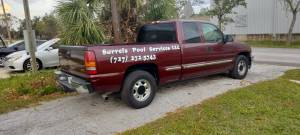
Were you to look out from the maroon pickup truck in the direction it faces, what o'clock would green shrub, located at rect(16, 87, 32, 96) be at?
The green shrub is roughly at 8 o'clock from the maroon pickup truck.

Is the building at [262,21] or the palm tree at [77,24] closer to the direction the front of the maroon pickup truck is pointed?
the building

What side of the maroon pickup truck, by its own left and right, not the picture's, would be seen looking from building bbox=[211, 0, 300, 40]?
front

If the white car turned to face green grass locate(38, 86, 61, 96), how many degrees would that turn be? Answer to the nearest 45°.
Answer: approximately 45° to its left

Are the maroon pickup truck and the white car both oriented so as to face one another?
no

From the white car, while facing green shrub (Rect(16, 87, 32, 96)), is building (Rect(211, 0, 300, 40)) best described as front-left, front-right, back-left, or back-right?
back-left

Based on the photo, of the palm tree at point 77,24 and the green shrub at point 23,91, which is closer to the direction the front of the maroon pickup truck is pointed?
the palm tree

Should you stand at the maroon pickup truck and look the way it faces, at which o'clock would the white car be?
The white car is roughly at 9 o'clock from the maroon pickup truck.

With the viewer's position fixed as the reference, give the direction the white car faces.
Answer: facing the viewer and to the left of the viewer

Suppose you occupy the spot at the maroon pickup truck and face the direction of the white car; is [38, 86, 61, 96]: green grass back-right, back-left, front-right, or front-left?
front-left

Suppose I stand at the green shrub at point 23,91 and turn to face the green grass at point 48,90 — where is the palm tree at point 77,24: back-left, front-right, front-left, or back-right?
front-left

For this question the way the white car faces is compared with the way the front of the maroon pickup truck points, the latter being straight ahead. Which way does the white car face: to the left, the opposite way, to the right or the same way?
the opposite way

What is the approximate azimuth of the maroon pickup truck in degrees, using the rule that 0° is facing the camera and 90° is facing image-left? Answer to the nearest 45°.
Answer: approximately 225°

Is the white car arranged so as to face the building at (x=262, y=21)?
no
